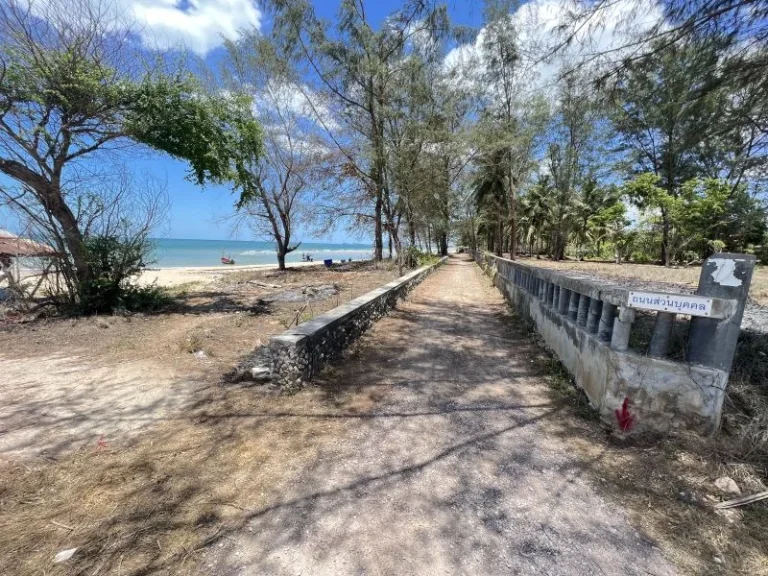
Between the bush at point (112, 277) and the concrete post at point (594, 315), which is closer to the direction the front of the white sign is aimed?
the bush

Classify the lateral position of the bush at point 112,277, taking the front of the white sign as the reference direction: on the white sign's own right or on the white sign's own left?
on the white sign's own right

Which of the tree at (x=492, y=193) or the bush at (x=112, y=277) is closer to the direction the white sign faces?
the bush

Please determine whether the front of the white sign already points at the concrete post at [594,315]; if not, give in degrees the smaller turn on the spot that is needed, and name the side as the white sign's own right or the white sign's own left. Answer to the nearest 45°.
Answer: approximately 135° to the white sign's own right

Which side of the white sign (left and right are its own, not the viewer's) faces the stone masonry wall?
right

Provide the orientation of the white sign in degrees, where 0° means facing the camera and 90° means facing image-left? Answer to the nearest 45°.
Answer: approximately 0°

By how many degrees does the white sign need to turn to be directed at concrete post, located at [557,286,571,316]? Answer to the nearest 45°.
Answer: approximately 135° to its right

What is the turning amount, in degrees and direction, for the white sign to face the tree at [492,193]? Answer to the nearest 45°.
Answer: approximately 135° to its right

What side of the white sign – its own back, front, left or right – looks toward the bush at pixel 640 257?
back
